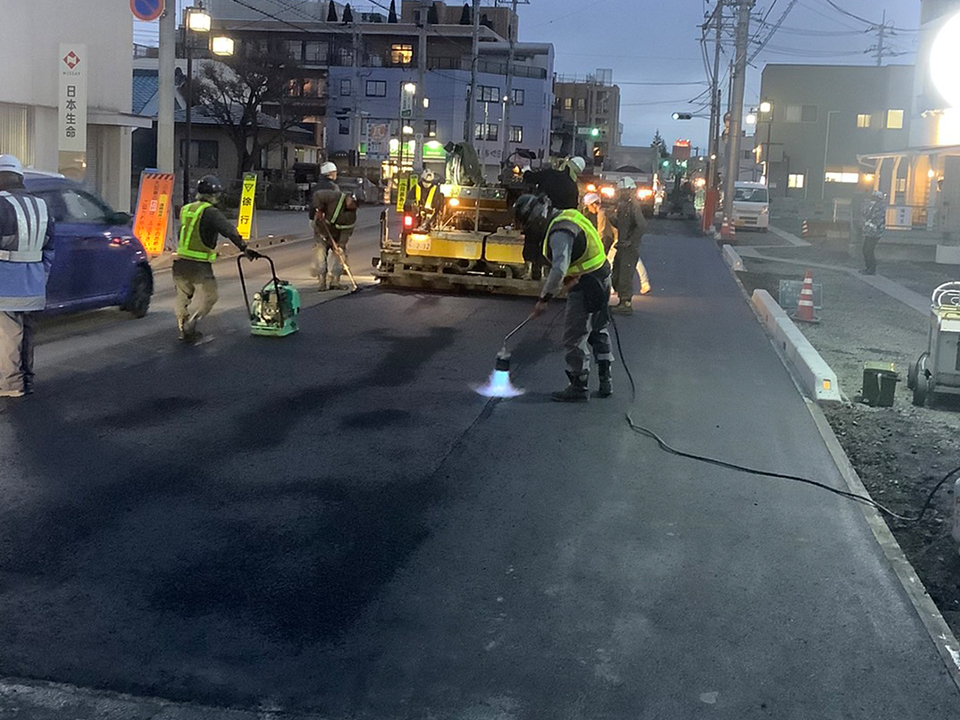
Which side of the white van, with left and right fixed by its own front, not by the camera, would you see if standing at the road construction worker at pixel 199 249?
front

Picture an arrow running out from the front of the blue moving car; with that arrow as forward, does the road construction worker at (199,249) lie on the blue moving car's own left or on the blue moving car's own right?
on the blue moving car's own right

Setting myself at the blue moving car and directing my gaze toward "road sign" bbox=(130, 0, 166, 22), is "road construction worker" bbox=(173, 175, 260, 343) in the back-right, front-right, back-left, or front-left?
back-right

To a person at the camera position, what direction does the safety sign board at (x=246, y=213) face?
facing the viewer

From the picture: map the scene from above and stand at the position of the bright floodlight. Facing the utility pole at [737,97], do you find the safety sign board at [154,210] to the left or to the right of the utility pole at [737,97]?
left

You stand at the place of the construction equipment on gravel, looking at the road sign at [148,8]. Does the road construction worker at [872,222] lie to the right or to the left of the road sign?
right

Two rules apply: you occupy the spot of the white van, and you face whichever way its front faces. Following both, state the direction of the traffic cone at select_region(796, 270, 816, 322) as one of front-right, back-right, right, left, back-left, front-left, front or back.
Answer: front

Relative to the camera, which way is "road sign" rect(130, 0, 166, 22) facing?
toward the camera

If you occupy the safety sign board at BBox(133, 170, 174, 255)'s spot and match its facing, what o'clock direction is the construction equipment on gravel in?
The construction equipment on gravel is roughly at 11 o'clock from the safety sign board.

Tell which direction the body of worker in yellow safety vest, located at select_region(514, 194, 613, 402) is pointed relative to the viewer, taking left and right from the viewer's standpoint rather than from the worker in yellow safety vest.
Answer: facing to the left of the viewer

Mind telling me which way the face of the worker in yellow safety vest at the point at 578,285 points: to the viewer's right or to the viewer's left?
to the viewer's left

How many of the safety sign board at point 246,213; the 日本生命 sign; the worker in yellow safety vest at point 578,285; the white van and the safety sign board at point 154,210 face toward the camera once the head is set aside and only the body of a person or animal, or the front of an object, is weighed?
4

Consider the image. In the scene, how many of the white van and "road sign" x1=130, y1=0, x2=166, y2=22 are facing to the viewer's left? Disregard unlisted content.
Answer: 0

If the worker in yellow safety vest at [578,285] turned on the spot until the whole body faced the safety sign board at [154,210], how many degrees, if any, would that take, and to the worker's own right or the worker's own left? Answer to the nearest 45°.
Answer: approximately 45° to the worker's own right

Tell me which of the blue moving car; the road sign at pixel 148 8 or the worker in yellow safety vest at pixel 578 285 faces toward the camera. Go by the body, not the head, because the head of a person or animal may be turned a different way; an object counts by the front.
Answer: the road sign
